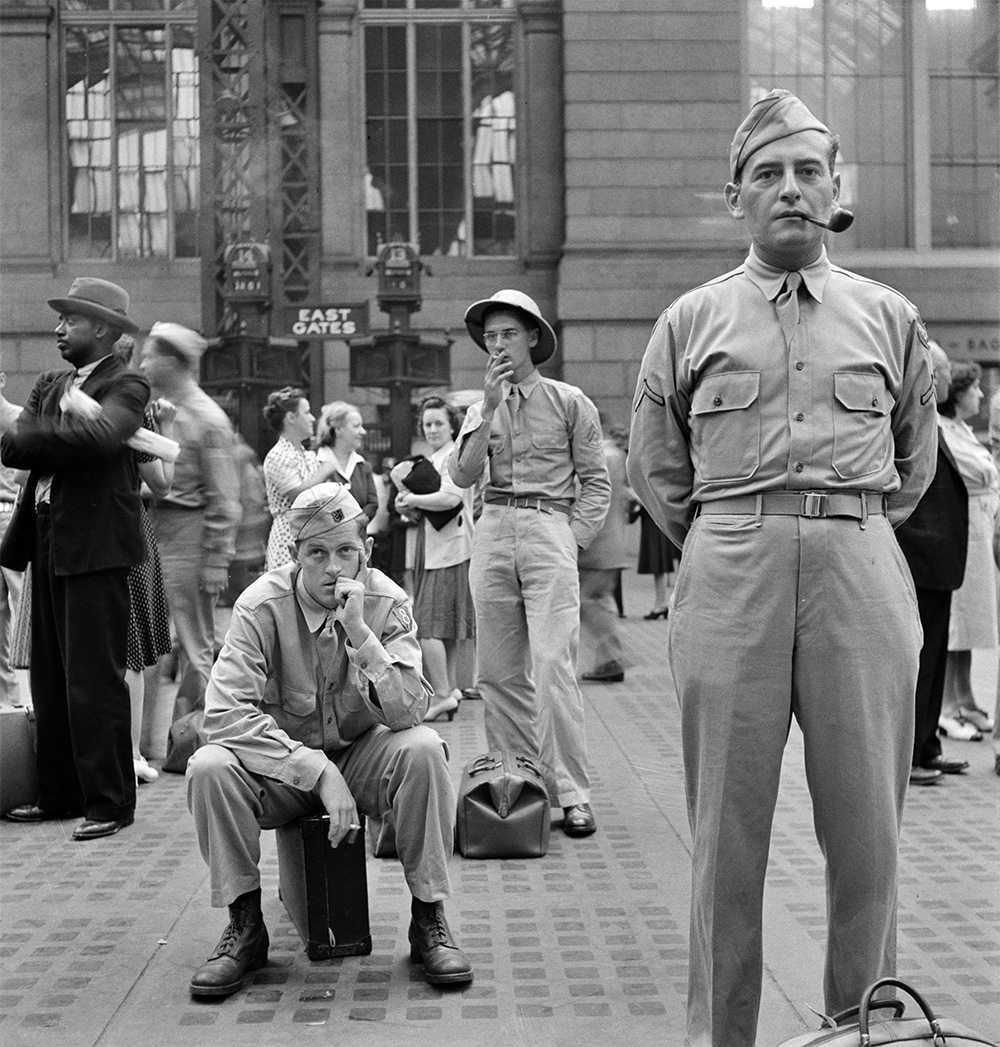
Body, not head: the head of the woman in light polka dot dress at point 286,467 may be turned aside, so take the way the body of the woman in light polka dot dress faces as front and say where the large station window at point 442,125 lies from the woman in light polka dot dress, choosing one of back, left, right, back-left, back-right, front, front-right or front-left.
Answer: left

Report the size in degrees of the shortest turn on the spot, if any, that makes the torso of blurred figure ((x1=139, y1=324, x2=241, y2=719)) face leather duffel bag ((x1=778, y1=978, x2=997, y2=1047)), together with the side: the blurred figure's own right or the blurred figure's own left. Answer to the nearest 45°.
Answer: approximately 90° to the blurred figure's own left

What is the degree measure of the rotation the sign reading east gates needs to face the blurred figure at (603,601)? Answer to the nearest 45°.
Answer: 0° — it already faces them

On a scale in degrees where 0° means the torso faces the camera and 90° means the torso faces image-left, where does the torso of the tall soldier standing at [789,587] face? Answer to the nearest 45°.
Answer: approximately 0°

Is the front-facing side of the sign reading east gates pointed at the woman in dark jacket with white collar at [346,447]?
yes

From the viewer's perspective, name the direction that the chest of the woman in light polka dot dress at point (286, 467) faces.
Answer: to the viewer's right

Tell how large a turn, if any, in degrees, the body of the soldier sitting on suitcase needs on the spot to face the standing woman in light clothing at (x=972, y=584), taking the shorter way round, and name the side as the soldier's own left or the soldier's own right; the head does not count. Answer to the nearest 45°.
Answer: approximately 135° to the soldier's own left
